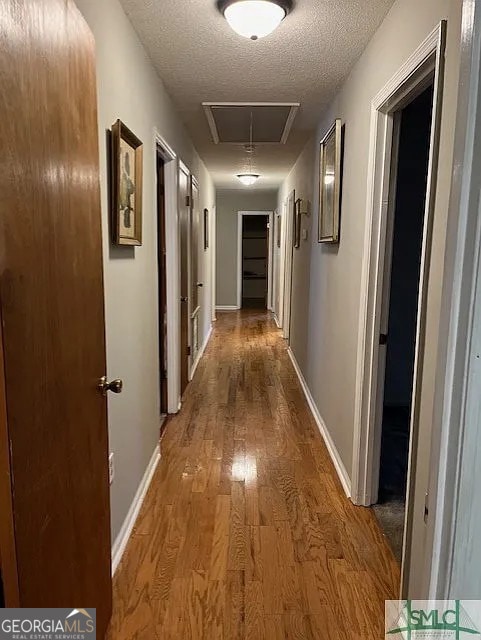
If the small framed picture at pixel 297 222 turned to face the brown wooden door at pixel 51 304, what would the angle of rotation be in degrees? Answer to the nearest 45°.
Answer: approximately 90° to its left

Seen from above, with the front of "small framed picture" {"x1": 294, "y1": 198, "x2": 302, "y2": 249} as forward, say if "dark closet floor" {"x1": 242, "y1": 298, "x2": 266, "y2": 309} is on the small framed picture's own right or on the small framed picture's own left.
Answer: on the small framed picture's own right

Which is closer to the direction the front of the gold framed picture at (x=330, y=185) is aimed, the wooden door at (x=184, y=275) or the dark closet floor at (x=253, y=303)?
the wooden door

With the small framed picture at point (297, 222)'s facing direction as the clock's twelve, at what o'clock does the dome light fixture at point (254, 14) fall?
The dome light fixture is roughly at 9 o'clock from the small framed picture.

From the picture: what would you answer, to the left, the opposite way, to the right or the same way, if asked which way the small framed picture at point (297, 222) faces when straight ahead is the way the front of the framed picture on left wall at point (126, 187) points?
the opposite way

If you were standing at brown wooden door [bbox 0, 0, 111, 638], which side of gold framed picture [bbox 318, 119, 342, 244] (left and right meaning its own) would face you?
left

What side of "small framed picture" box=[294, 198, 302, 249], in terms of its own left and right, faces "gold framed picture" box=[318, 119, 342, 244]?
left

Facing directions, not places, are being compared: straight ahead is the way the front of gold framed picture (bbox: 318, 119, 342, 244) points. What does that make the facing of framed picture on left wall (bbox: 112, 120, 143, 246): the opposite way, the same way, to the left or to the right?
the opposite way

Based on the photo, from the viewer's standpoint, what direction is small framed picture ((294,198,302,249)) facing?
to the viewer's left

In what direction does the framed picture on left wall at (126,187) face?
to the viewer's right

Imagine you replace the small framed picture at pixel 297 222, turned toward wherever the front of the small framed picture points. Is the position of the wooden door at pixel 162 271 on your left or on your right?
on your left

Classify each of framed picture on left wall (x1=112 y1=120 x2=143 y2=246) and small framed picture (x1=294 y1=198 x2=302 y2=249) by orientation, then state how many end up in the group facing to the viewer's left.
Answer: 1

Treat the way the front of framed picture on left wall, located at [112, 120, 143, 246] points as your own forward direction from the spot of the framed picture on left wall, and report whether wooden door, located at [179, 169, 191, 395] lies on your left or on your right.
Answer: on your left

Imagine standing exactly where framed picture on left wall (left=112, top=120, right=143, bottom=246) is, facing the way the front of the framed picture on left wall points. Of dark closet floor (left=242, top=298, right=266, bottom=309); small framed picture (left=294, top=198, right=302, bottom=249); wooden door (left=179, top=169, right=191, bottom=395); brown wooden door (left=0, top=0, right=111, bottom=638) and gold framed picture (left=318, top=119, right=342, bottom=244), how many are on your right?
1

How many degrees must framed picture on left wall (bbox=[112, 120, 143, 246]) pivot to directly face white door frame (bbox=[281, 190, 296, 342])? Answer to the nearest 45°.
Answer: approximately 45° to its left

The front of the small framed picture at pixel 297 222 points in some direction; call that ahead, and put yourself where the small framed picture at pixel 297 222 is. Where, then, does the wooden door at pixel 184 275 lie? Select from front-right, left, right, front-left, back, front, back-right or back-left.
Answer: front-left

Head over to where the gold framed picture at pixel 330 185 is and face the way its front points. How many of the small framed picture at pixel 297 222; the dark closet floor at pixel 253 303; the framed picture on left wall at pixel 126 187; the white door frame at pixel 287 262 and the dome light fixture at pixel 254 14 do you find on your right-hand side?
3

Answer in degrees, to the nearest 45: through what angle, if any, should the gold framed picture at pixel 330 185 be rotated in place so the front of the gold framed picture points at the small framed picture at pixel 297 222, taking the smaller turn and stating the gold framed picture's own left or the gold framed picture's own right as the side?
approximately 90° to the gold framed picture's own right
